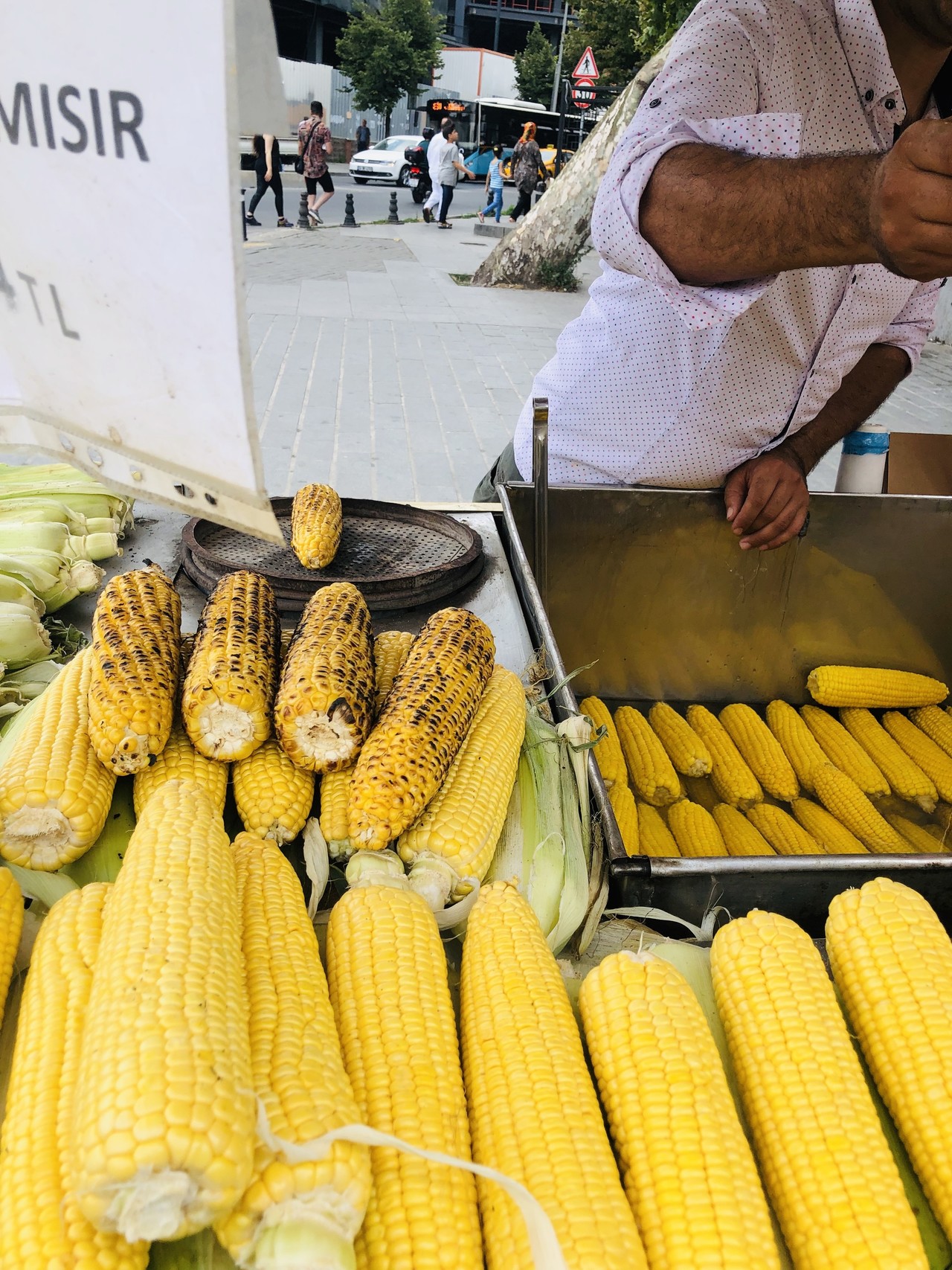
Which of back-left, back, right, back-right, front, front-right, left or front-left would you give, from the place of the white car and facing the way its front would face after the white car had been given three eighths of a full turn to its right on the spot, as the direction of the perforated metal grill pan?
back

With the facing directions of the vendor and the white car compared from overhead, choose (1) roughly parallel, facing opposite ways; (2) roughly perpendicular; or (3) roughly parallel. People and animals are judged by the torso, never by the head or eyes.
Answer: roughly perpendicular

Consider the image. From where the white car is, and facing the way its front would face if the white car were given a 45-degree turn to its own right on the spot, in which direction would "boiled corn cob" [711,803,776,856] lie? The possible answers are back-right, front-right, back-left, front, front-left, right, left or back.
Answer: left

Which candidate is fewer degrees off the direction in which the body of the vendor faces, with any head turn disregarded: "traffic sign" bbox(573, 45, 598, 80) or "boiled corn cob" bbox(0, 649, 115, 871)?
the boiled corn cob

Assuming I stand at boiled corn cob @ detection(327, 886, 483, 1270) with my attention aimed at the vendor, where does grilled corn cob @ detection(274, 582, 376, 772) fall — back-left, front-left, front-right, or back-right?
front-left

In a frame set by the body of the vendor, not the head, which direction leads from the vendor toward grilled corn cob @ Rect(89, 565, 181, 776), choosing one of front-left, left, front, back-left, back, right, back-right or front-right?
right

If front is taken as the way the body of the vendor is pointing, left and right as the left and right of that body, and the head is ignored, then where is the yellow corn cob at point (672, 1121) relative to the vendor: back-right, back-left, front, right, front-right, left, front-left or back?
front-right

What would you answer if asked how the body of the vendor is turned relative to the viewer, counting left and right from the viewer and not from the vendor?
facing the viewer and to the right of the viewer

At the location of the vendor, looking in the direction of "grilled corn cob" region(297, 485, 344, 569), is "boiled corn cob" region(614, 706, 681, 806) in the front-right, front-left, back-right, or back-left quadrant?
front-left

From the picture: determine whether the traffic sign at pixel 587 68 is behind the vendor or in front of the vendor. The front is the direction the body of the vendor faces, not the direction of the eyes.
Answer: behind

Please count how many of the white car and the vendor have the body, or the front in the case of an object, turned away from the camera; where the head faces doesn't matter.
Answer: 0

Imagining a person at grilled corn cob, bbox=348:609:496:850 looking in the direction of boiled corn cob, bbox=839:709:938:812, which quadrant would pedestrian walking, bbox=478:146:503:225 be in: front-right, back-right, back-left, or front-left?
front-left

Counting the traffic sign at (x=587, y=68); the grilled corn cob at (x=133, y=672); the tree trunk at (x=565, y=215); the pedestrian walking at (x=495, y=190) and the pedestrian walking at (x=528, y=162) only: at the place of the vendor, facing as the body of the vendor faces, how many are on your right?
1

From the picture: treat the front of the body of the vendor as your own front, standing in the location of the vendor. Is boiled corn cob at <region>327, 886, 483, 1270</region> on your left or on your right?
on your right

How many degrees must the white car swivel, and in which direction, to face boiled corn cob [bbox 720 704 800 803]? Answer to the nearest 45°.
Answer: approximately 45° to its left

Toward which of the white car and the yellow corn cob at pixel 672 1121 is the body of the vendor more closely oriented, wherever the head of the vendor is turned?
the yellow corn cob
